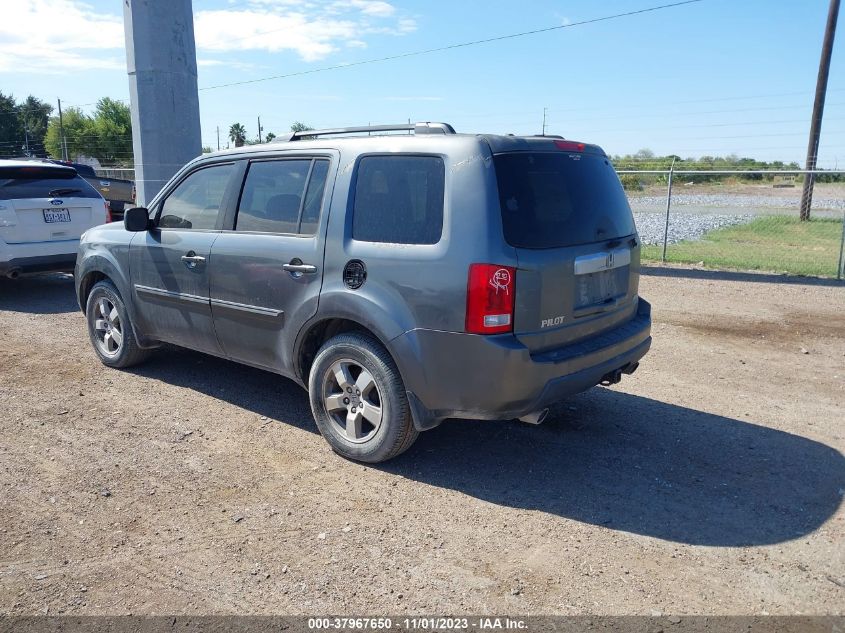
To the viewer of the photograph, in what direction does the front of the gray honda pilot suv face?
facing away from the viewer and to the left of the viewer

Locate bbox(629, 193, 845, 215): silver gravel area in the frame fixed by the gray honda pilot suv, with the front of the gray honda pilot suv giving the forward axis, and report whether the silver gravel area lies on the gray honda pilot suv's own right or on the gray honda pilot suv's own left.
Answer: on the gray honda pilot suv's own right

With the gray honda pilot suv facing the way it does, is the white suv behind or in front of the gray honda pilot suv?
in front

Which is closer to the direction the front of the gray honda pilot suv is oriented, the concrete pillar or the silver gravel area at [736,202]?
the concrete pillar

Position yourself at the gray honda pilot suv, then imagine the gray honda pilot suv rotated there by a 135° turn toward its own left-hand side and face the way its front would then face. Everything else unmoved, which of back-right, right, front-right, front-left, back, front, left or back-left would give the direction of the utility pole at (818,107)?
back-left

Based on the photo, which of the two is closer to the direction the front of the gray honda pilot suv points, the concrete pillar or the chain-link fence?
the concrete pillar

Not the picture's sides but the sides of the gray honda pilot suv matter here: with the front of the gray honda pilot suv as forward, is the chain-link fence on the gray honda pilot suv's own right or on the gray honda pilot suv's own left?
on the gray honda pilot suv's own right

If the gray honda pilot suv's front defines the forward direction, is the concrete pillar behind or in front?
in front
